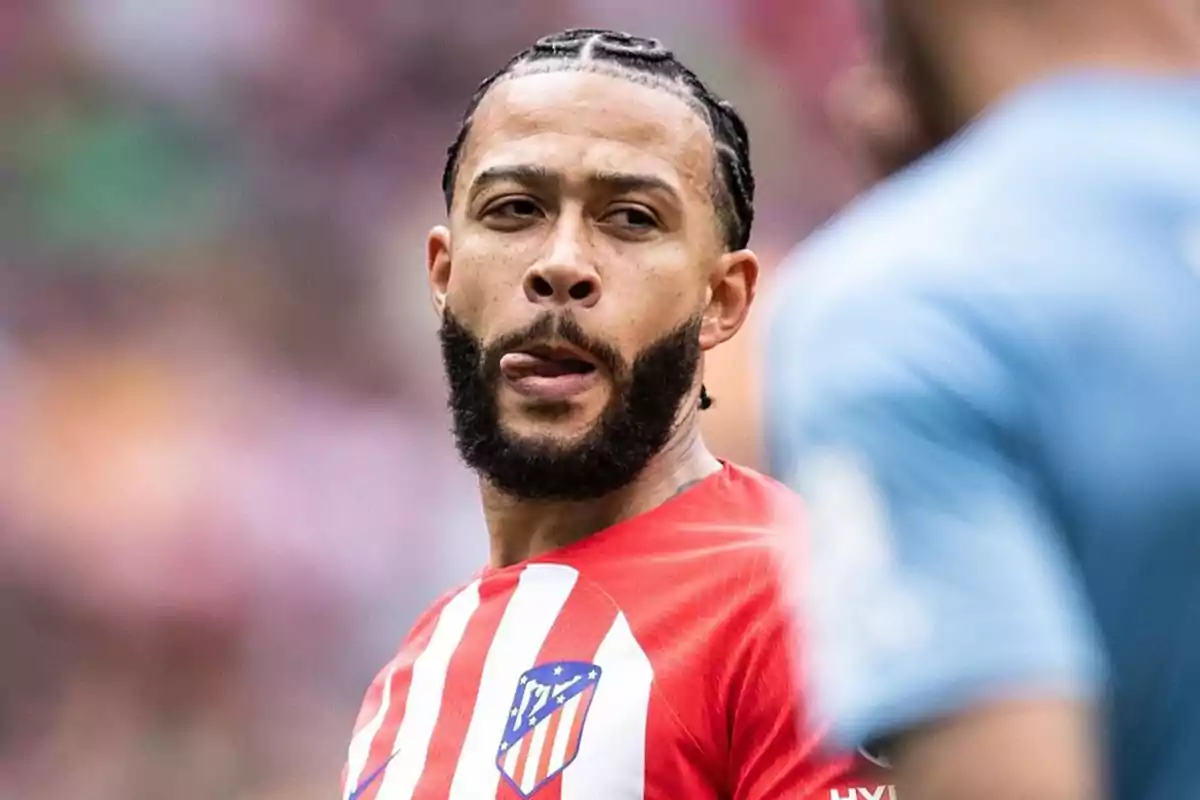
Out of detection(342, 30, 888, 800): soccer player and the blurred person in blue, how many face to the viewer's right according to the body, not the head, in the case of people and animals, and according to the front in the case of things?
0

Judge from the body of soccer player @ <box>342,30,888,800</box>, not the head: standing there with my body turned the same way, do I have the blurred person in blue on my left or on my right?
on my left

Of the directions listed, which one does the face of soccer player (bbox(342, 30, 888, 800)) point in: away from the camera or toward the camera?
toward the camera

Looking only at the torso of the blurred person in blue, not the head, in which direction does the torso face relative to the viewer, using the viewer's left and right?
facing away from the viewer and to the left of the viewer

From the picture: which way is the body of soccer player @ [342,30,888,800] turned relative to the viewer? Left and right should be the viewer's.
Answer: facing the viewer and to the left of the viewer

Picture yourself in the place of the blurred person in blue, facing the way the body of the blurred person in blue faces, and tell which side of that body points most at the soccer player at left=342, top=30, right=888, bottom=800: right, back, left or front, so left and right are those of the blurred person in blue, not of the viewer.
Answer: front
